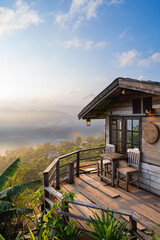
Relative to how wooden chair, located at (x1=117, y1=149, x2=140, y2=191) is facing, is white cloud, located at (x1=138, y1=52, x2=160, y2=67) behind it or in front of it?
behind

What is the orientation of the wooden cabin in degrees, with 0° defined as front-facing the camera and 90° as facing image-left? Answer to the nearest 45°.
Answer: approximately 45°

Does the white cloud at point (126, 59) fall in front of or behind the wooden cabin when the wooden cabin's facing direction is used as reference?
behind

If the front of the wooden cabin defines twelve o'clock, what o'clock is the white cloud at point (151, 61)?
The white cloud is roughly at 5 o'clock from the wooden cabin.

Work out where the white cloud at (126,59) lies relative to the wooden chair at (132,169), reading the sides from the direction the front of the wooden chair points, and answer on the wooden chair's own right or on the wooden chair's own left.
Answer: on the wooden chair's own right

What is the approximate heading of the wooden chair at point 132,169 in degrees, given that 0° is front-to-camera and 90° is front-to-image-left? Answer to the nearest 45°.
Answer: approximately 45°

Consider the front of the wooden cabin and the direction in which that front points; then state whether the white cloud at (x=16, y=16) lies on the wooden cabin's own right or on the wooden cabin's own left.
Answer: on the wooden cabin's own right
